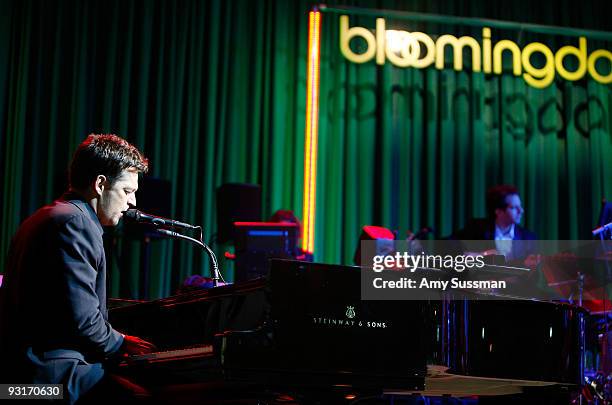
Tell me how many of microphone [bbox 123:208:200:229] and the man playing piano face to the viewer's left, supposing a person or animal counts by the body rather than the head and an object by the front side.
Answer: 1

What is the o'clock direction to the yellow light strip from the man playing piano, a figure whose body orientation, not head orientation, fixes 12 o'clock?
The yellow light strip is roughly at 10 o'clock from the man playing piano.

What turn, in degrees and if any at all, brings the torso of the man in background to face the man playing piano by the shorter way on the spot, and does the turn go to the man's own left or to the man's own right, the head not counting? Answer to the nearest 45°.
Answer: approximately 45° to the man's own right

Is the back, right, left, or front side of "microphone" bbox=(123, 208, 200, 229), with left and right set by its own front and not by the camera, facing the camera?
left

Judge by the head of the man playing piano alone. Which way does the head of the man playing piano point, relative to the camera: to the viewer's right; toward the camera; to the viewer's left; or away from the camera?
to the viewer's right

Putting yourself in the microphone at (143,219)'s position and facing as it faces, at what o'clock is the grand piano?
The grand piano is roughly at 7 o'clock from the microphone.

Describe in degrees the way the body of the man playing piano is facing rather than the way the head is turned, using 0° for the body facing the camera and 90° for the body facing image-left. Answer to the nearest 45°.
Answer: approximately 270°

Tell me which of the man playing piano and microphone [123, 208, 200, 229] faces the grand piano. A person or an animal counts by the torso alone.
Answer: the man playing piano

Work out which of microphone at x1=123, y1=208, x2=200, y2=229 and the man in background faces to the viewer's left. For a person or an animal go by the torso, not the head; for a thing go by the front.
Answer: the microphone

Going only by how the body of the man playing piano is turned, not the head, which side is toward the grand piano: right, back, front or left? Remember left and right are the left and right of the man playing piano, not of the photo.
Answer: front

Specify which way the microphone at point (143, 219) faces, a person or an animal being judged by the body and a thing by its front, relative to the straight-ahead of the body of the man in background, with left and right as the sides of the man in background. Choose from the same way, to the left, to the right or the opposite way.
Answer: to the right

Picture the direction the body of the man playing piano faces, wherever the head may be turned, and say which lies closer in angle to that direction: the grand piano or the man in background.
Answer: the grand piano

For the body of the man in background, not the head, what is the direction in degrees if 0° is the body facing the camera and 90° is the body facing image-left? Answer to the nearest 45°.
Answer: approximately 315°

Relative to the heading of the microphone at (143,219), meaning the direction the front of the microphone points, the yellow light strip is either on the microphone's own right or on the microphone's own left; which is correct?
on the microphone's own right
